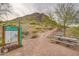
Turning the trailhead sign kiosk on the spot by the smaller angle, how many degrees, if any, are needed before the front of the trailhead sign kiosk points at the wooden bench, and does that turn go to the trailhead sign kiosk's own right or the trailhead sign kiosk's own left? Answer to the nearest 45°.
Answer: approximately 45° to the trailhead sign kiosk's own left

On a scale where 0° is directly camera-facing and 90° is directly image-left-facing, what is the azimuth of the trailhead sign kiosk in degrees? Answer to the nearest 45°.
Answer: approximately 315°
